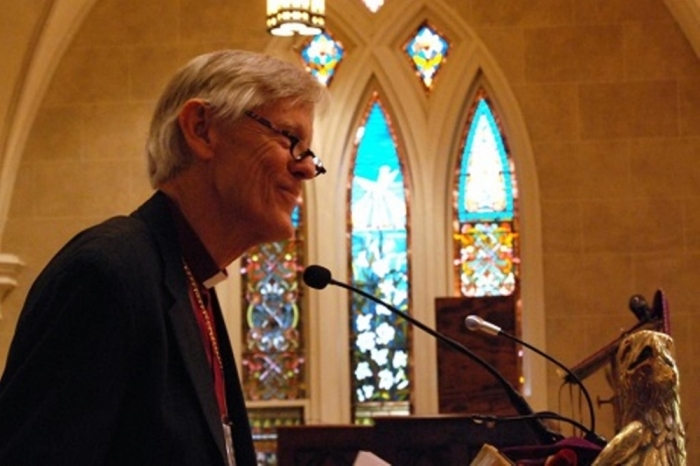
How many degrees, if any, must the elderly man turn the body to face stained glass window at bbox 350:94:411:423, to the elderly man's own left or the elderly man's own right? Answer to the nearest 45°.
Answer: approximately 90° to the elderly man's own left

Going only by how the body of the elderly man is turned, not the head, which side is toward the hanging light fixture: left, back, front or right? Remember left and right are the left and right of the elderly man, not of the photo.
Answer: left

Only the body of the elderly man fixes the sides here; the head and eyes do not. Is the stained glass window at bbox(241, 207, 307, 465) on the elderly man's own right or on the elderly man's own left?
on the elderly man's own left

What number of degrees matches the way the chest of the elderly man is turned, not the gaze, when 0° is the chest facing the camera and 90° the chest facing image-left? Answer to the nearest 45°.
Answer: approximately 270°

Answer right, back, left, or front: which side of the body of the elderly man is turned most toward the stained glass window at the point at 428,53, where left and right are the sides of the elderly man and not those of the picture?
left

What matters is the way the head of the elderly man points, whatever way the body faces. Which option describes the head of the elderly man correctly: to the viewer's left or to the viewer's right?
to the viewer's right
